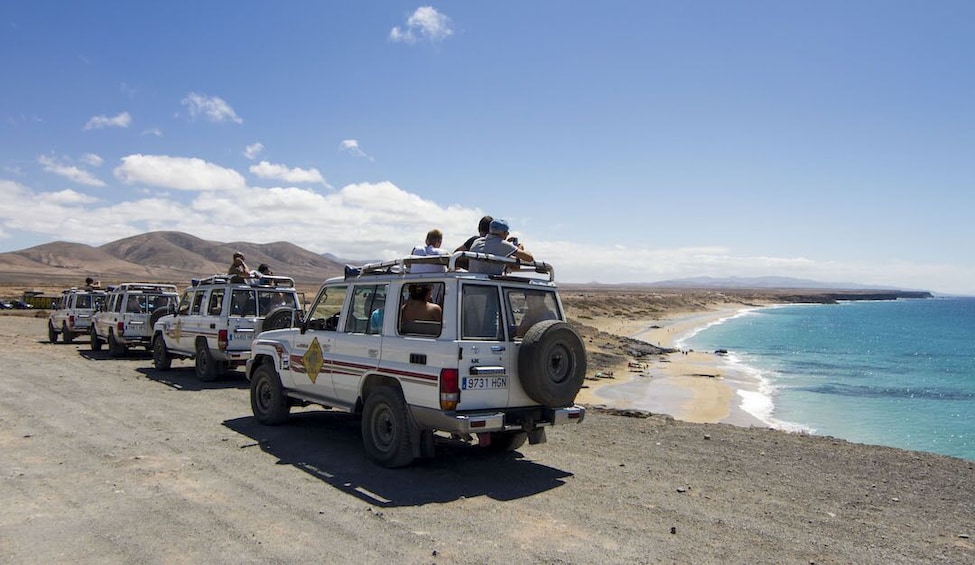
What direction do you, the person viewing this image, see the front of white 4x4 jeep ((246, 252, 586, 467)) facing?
facing away from the viewer and to the left of the viewer

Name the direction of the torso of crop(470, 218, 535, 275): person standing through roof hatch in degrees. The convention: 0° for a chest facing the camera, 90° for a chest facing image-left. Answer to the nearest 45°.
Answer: approximately 225°

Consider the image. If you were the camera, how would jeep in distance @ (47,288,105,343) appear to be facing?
facing away from the viewer and to the left of the viewer

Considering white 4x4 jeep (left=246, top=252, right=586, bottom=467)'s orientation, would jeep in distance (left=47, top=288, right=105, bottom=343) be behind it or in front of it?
in front

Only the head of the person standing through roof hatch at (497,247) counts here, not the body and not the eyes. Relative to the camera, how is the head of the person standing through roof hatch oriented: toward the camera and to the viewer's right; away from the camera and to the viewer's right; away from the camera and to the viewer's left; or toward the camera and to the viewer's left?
away from the camera and to the viewer's right

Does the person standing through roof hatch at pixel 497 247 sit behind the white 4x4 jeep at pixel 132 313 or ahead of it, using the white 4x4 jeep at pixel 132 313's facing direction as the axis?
behind

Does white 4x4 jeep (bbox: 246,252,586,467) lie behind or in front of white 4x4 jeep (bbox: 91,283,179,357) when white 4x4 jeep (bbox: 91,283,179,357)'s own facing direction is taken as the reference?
behind

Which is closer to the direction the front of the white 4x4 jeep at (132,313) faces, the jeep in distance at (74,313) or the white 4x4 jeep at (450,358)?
the jeep in distance

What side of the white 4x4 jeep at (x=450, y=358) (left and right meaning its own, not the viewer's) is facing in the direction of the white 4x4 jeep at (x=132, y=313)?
front

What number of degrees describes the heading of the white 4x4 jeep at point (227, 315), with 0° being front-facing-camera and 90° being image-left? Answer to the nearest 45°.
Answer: approximately 135°
